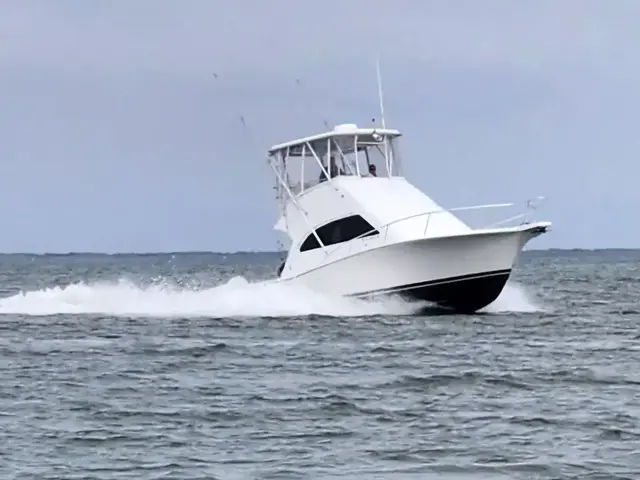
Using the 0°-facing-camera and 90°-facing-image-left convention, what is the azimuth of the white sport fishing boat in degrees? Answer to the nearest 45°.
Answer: approximately 315°
